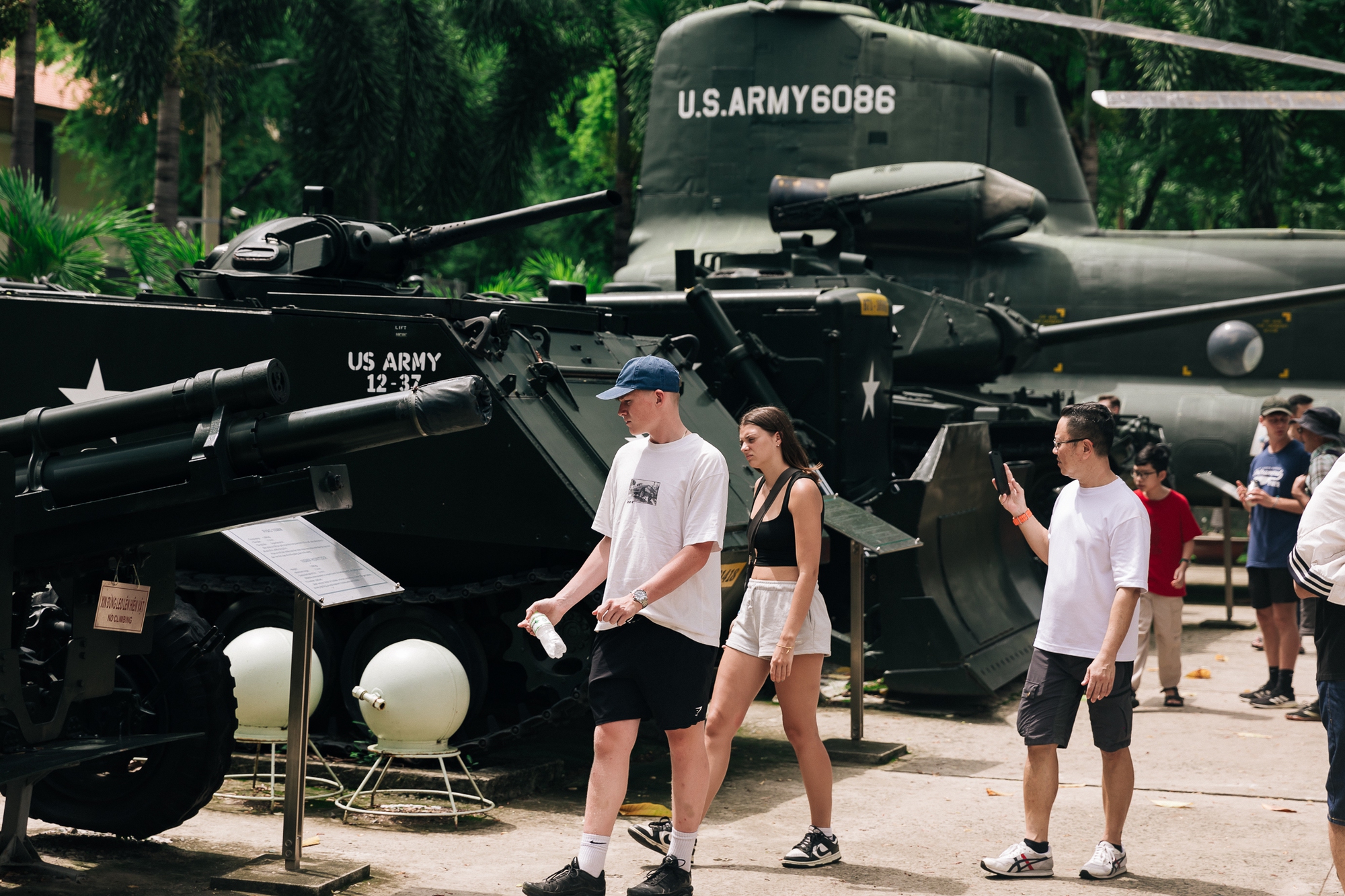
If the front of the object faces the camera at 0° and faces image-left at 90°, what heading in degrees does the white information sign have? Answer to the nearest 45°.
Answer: approximately 315°

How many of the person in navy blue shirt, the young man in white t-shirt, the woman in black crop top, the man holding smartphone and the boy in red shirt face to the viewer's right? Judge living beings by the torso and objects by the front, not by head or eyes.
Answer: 0

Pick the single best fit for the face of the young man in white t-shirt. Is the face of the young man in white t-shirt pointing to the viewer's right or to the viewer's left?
to the viewer's left

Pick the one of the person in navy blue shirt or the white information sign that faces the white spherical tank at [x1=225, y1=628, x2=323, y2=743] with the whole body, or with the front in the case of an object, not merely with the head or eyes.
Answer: the person in navy blue shirt

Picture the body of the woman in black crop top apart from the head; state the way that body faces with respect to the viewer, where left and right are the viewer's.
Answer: facing the viewer and to the left of the viewer

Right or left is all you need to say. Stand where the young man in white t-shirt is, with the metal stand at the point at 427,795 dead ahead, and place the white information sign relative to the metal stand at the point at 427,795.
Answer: left

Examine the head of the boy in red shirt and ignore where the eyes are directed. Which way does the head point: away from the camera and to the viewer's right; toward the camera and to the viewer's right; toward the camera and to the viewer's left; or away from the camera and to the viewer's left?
toward the camera and to the viewer's left

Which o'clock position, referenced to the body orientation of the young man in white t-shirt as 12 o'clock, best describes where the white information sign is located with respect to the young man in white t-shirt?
The white information sign is roughly at 2 o'clock from the young man in white t-shirt.

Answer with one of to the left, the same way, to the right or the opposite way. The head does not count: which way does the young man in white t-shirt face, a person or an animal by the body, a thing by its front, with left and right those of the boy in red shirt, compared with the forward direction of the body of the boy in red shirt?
the same way

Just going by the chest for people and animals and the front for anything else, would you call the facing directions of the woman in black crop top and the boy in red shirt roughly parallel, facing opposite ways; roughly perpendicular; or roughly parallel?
roughly parallel

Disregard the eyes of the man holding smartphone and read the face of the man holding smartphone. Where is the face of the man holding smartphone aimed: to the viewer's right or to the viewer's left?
to the viewer's left

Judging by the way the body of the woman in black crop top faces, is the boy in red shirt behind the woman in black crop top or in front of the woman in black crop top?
behind

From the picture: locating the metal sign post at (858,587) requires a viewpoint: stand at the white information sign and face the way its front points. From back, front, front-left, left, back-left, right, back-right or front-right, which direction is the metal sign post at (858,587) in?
left

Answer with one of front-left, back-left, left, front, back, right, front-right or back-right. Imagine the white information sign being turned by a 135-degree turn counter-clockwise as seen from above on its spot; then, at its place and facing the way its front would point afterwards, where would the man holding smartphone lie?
right

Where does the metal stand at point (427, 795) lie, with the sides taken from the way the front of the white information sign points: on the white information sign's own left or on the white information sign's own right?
on the white information sign's own left

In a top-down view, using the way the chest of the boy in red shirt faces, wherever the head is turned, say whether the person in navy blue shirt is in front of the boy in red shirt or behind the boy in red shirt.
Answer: behind

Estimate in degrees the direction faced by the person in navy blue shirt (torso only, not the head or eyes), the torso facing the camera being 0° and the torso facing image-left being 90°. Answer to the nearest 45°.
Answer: approximately 45°

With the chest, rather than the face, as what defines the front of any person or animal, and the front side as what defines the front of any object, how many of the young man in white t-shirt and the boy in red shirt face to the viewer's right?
0
